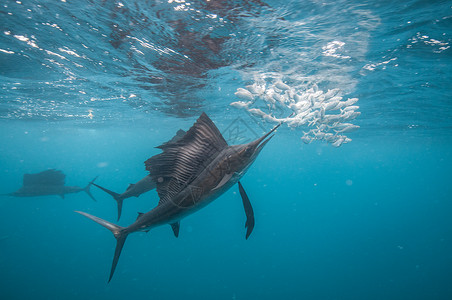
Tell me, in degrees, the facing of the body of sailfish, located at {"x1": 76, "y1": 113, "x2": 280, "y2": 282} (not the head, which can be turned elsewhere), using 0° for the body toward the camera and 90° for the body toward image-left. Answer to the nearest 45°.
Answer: approximately 270°

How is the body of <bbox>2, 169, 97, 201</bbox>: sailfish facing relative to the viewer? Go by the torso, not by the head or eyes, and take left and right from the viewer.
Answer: facing to the left of the viewer

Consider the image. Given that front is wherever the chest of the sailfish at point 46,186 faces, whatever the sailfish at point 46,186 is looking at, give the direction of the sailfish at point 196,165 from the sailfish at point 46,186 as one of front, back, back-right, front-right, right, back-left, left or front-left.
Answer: left

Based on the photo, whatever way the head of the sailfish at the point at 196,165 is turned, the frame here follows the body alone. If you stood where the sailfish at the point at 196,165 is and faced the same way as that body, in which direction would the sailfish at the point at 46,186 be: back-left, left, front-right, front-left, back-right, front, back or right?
back-left

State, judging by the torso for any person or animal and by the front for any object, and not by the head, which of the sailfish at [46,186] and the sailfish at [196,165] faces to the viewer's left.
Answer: the sailfish at [46,186]

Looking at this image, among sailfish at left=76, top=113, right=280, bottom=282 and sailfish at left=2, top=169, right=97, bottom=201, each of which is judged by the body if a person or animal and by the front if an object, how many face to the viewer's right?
1
